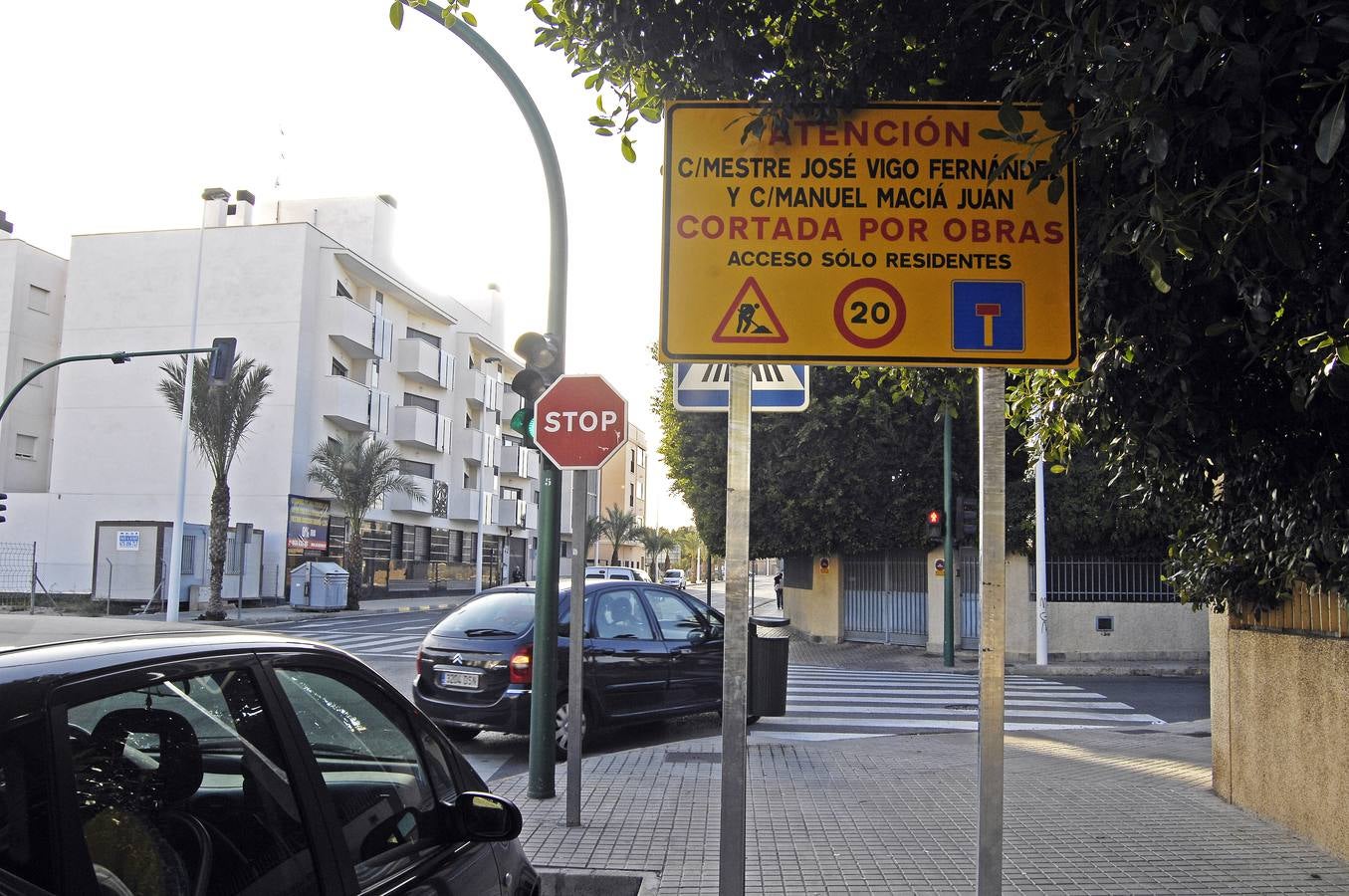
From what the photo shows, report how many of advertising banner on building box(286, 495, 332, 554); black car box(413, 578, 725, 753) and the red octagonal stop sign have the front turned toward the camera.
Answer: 2

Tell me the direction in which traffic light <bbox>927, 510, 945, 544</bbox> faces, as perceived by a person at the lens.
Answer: facing the viewer

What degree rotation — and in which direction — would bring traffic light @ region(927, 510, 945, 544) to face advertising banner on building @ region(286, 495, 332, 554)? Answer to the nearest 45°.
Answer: approximately 135° to its right

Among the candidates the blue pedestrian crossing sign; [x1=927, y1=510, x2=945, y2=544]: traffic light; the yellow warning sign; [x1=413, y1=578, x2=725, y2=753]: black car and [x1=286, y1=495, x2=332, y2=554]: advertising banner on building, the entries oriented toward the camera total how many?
4

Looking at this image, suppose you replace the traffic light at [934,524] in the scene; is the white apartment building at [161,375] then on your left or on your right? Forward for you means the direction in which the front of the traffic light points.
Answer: on your right

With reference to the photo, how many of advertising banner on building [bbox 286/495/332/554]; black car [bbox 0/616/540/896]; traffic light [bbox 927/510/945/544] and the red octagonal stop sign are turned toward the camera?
3

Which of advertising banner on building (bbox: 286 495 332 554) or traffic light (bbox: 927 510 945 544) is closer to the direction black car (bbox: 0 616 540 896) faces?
the traffic light

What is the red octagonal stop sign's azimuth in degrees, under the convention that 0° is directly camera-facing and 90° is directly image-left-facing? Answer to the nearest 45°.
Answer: approximately 0°

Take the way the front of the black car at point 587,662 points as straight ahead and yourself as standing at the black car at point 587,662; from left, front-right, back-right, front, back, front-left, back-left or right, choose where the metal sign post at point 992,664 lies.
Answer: back-right

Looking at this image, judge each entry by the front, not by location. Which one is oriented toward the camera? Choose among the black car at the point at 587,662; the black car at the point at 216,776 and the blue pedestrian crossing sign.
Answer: the blue pedestrian crossing sign

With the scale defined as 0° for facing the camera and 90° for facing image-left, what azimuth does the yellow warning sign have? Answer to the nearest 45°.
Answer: approximately 0°

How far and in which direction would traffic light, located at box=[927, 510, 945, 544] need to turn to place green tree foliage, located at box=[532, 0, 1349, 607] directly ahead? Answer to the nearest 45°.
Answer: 0° — it already faces it

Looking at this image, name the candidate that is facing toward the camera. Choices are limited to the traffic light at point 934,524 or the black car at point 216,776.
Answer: the traffic light

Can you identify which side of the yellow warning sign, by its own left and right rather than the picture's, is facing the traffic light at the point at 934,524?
back

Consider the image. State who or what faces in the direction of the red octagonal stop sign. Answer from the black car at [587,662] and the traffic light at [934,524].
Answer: the traffic light
